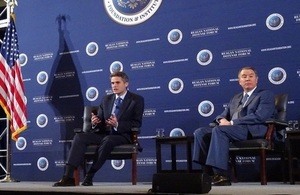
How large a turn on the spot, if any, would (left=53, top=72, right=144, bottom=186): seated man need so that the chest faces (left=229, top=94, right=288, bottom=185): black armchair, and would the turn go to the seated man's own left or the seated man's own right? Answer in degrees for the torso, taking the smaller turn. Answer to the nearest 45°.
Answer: approximately 90° to the seated man's own left

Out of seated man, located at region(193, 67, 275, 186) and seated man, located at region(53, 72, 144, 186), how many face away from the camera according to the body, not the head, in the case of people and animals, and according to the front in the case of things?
0

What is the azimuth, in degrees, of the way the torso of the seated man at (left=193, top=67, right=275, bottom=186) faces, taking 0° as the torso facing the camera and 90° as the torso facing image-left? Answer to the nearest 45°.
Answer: approximately 45°

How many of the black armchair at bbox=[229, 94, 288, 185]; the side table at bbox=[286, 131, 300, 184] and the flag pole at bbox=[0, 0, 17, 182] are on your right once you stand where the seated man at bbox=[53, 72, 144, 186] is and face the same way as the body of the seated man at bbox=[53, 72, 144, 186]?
1

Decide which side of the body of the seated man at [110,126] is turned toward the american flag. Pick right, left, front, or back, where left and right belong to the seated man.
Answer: right

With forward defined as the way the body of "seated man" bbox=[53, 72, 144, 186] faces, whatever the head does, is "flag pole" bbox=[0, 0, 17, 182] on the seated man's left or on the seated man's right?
on the seated man's right
